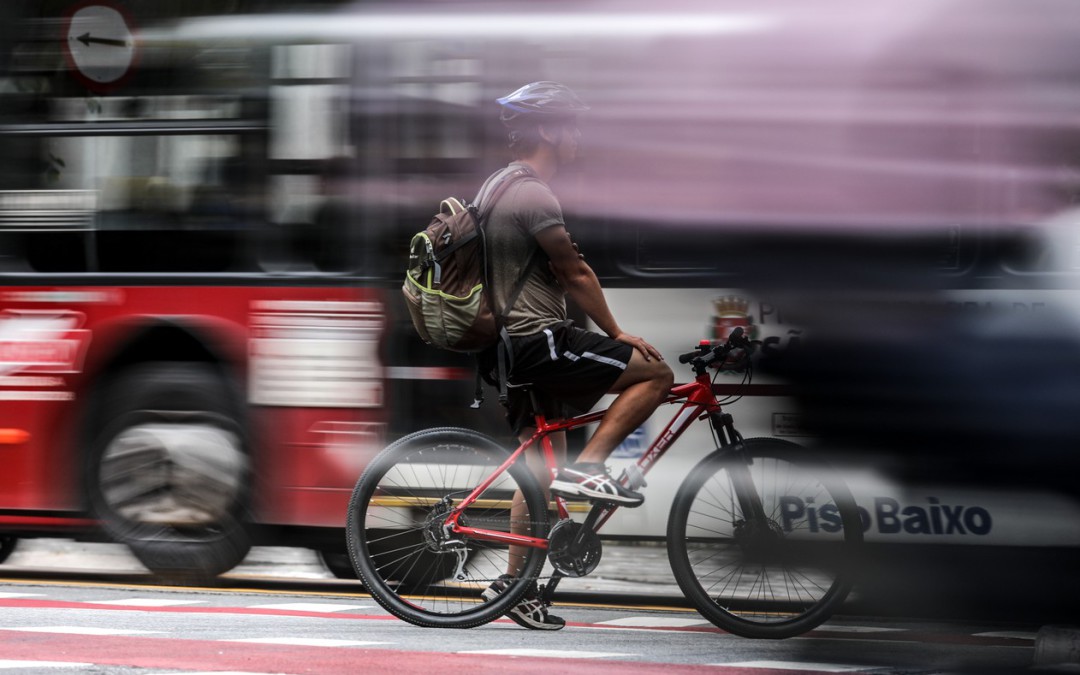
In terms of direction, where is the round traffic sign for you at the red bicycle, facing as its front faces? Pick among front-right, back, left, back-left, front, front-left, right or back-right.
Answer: back-left

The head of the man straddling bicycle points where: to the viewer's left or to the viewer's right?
to the viewer's right

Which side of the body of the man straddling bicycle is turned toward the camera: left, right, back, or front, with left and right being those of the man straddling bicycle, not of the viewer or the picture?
right

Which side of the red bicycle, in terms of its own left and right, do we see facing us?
right

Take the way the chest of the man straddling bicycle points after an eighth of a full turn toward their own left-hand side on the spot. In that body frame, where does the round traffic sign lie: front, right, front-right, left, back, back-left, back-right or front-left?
left
